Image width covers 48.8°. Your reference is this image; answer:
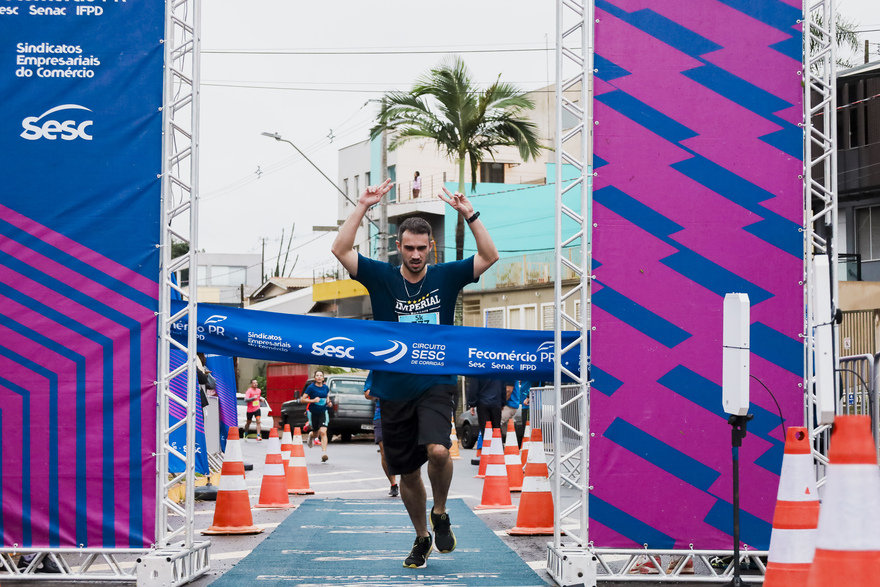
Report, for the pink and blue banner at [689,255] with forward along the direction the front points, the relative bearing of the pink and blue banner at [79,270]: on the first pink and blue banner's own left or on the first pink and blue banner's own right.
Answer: on the first pink and blue banner's own right

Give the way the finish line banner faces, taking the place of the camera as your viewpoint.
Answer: facing the viewer

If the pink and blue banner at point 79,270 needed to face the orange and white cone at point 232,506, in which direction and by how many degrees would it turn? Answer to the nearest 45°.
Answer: approximately 135° to its left

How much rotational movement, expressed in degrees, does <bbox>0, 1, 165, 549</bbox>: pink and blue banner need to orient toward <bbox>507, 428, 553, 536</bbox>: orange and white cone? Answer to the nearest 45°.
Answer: approximately 90° to its left

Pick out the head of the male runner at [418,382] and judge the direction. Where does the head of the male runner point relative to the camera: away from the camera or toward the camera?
toward the camera

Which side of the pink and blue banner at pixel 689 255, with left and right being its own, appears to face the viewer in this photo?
front

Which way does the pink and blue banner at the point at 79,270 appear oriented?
toward the camera

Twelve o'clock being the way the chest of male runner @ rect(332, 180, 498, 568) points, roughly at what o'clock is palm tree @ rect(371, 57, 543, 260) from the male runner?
The palm tree is roughly at 6 o'clock from the male runner.

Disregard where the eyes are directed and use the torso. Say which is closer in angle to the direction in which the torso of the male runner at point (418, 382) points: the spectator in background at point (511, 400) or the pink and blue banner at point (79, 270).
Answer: the pink and blue banner

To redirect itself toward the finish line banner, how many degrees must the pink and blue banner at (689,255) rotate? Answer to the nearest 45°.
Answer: approximately 90° to its right

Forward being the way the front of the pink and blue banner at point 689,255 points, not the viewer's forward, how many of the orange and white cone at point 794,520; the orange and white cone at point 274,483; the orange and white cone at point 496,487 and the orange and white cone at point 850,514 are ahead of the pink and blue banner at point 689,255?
2

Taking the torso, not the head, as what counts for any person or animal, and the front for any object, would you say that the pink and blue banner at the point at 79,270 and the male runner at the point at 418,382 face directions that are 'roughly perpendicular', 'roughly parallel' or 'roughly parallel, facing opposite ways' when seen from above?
roughly parallel

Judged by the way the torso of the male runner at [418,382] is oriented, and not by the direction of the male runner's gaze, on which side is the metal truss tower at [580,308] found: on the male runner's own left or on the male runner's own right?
on the male runner's own left

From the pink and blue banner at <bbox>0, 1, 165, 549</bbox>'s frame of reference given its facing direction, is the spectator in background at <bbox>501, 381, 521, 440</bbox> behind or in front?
behind

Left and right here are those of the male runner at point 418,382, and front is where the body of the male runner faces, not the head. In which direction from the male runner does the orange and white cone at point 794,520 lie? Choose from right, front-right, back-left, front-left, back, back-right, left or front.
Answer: front-left

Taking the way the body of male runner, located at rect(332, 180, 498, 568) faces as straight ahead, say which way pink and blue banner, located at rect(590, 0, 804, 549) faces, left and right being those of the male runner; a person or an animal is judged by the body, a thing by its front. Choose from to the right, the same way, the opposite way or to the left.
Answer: the same way
